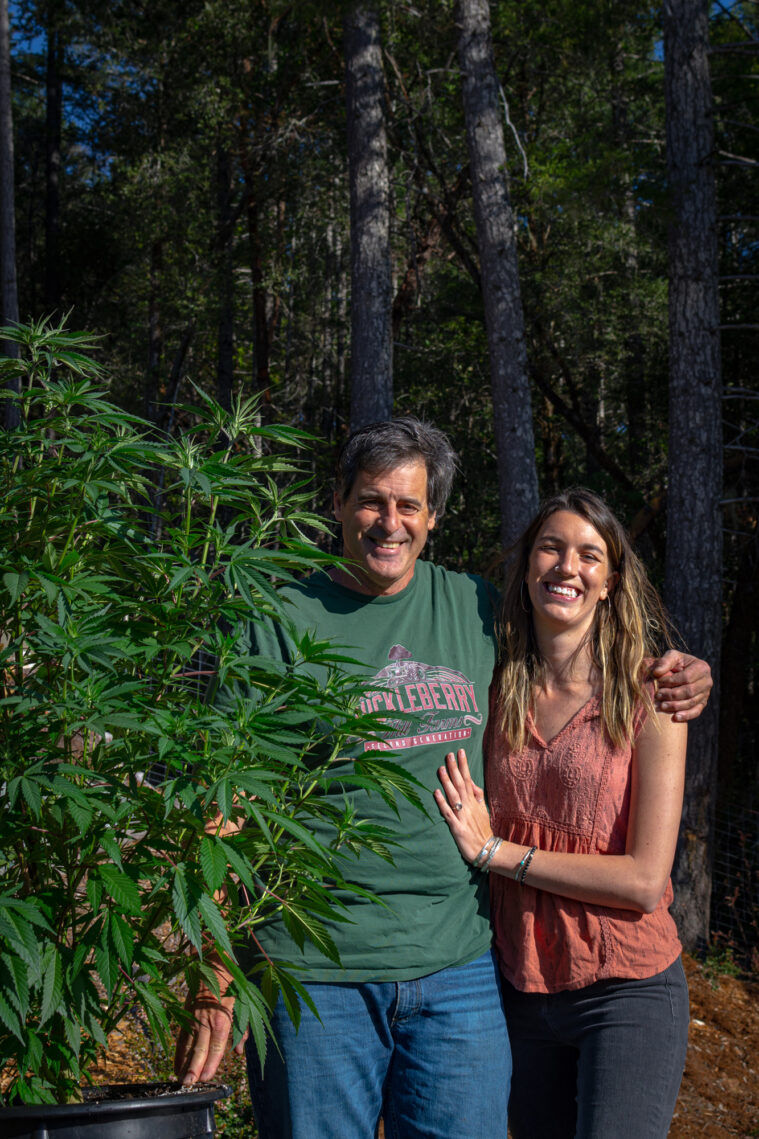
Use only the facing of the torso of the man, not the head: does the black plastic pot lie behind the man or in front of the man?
in front

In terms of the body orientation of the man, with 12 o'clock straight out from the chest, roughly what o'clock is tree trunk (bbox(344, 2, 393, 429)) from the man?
The tree trunk is roughly at 6 o'clock from the man.

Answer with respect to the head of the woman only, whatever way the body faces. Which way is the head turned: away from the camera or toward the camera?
toward the camera

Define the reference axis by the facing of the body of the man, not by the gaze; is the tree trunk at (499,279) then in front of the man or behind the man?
behind

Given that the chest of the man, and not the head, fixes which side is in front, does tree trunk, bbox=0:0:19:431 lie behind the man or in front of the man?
behind

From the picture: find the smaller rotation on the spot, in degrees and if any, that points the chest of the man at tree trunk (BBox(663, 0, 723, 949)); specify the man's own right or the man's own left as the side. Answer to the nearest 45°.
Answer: approximately 180°

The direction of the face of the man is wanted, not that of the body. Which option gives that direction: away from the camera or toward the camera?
toward the camera

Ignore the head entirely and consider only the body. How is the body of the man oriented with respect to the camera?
toward the camera

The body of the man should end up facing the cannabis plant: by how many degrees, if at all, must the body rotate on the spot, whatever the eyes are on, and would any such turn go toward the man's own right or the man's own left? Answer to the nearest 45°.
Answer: approximately 45° to the man's own right
